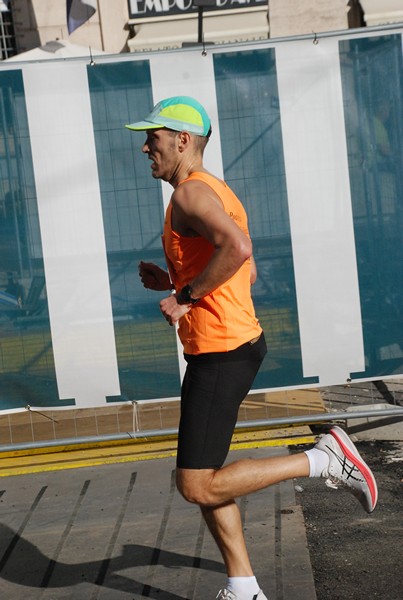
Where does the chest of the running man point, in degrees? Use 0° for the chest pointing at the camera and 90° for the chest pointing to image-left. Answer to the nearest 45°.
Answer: approximately 90°

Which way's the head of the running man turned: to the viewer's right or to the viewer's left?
to the viewer's left
